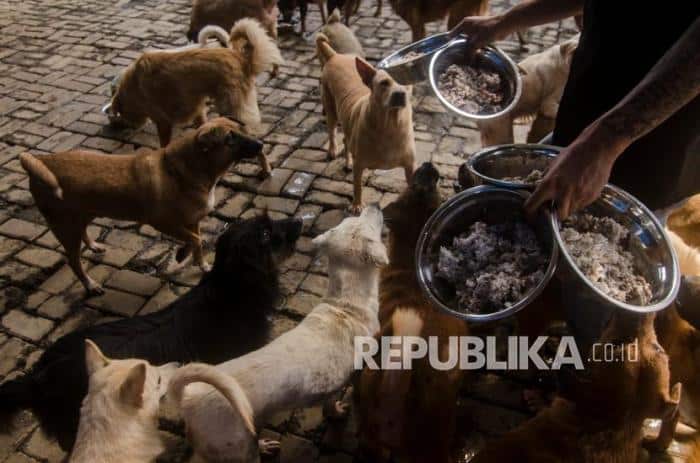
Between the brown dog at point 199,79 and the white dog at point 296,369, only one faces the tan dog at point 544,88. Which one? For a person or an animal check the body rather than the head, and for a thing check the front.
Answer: the white dog

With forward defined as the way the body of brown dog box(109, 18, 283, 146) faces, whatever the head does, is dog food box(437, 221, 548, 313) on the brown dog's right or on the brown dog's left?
on the brown dog's left

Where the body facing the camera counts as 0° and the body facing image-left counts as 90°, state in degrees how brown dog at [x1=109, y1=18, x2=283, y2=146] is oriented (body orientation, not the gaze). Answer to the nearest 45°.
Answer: approximately 90°

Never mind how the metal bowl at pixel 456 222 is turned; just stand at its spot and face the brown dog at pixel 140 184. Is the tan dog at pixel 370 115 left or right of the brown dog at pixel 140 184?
right

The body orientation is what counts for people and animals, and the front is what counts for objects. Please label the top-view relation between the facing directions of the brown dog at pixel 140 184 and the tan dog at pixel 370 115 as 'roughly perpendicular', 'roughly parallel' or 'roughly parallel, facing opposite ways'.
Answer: roughly perpendicular

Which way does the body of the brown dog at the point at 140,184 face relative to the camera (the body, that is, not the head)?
to the viewer's right

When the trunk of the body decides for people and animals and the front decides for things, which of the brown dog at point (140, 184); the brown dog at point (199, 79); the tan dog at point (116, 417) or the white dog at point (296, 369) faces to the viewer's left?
the brown dog at point (199, 79)

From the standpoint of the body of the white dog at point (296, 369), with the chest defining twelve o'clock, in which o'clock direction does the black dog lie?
The black dog is roughly at 9 o'clock from the white dog.

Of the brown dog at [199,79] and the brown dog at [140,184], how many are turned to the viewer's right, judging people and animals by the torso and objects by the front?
1

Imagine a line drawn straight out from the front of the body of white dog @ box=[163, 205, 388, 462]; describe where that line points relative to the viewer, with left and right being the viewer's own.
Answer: facing away from the viewer and to the right of the viewer

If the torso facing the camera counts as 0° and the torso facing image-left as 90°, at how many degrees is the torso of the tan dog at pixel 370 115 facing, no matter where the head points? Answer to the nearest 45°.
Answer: approximately 315°

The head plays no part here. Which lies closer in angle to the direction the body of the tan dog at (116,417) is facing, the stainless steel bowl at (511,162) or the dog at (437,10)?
the dog

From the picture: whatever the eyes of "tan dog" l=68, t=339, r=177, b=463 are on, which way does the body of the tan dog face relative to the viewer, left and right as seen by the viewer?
facing away from the viewer and to the right of the viewer
